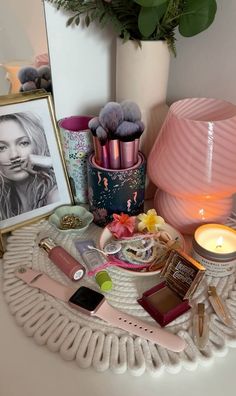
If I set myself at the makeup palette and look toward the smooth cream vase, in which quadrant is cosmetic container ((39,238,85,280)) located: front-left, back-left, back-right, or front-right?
front-left

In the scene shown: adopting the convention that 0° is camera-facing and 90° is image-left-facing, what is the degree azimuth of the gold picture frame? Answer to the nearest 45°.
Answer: approximately 315°

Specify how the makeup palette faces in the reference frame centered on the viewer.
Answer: facing the viewer and to the left of the viewer

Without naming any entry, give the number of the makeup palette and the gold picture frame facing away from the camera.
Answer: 0
